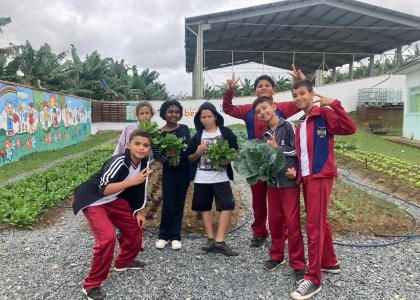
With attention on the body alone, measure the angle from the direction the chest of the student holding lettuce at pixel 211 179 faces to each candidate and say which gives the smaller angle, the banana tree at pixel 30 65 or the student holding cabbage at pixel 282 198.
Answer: the student holding cabbage

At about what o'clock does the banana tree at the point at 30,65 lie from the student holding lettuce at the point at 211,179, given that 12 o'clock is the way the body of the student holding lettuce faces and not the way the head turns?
The banana tree is roughly at 5 o'clock from the student holding lettuce.

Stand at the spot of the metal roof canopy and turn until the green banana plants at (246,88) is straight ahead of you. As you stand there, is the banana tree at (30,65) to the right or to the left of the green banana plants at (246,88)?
left

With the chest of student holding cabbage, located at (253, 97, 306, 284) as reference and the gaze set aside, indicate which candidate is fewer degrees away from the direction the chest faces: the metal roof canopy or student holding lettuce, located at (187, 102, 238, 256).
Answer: the student holding lettuce

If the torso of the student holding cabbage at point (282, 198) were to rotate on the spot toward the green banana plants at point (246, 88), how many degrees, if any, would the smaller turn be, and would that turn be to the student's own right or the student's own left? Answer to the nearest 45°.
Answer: approximately 135° to the student's own right

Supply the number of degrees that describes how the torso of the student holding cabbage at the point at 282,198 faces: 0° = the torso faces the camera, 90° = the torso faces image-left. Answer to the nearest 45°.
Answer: approximately 45°

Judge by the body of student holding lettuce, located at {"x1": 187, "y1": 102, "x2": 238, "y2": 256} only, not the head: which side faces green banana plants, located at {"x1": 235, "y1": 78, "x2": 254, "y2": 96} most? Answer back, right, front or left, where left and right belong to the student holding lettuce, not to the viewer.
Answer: back

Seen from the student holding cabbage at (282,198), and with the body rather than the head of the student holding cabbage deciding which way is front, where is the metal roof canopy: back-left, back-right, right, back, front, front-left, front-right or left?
back-right

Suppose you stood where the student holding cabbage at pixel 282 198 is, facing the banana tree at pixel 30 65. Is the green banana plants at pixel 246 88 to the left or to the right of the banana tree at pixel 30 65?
right

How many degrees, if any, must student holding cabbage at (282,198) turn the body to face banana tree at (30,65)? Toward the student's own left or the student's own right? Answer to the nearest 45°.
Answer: approximately 90° to the student's own right

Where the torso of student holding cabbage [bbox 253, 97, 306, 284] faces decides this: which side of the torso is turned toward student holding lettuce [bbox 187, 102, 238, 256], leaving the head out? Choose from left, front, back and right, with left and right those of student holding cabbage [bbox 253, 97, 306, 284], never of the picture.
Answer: right
